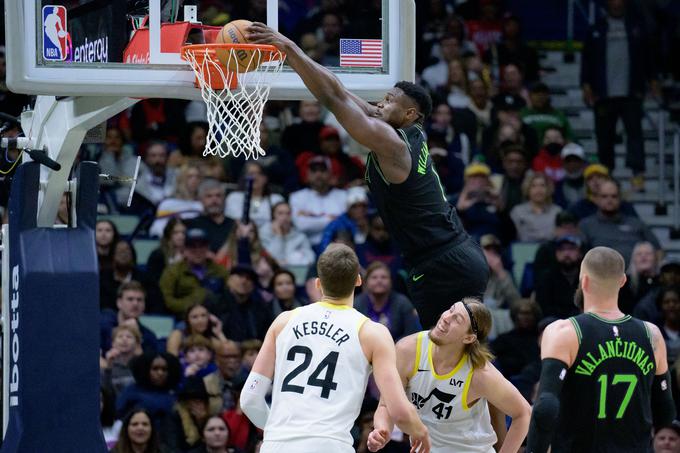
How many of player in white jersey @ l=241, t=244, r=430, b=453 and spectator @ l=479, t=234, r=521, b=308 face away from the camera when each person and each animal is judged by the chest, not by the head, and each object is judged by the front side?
1

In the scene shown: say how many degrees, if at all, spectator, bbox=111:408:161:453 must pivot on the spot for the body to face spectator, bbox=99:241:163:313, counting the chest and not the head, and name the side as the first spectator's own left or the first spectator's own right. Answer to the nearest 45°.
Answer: approximately 180°

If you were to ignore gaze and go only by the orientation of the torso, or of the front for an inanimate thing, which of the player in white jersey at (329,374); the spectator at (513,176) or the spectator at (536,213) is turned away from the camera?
the player in white jersey

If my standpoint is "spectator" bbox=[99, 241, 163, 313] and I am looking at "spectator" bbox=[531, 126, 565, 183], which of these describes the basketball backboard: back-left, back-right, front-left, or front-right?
back-right

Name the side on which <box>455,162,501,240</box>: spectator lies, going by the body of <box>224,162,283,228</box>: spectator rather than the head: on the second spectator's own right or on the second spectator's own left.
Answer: on the second spectator's own left

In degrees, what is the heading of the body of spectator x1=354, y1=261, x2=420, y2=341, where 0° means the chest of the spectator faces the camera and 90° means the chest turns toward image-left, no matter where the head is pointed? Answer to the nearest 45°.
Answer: approximately 0°

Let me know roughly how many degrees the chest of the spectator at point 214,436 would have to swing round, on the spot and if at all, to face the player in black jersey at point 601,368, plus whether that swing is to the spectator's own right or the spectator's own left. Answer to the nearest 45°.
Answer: approximately 45° to the spectator's own left

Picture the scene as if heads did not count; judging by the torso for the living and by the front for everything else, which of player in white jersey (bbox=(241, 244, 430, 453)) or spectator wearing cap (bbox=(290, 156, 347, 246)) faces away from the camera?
the player in white jersey

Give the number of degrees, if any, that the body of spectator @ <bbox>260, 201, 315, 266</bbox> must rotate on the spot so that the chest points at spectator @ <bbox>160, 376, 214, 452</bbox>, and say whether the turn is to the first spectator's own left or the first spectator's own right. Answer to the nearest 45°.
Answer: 0° — they already face them

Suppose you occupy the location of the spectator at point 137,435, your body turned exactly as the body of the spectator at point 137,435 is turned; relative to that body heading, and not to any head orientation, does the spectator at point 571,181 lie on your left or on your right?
on your left
